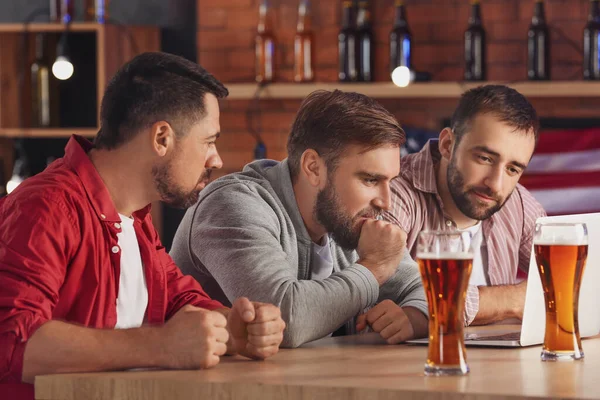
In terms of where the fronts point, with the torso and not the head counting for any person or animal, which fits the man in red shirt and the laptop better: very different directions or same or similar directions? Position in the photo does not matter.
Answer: very different directions

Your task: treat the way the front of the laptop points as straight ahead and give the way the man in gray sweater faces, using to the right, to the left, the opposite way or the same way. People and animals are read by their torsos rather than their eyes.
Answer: the opposite way

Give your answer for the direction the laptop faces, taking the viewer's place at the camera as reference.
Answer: facing away from the viewer and to the left of the viewer

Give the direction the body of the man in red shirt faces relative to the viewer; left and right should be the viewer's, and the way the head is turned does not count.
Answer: facing the viewer and to the right of the viewer

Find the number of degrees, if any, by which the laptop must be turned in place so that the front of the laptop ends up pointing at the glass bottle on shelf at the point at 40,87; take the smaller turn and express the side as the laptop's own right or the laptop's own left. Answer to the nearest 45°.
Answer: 0° — it already faces it

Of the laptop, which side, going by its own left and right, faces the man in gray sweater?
front

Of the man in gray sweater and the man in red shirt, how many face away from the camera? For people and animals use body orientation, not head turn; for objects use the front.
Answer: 0

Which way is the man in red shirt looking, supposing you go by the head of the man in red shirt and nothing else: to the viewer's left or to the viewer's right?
to the viewer's right

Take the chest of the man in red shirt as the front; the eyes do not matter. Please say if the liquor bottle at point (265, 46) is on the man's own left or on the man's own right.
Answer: on the man's own left

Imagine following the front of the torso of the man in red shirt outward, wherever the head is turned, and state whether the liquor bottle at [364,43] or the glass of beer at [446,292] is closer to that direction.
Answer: the glass of beer

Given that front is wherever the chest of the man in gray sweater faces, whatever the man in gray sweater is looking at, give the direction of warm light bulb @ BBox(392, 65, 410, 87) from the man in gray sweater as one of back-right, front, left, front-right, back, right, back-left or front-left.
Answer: back-left

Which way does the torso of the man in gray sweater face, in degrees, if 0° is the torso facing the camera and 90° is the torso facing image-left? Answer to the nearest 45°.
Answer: approximately 315°
